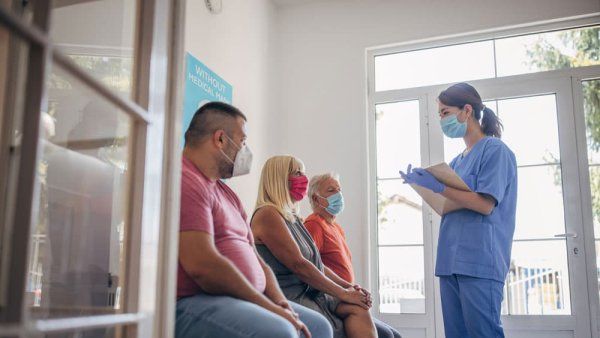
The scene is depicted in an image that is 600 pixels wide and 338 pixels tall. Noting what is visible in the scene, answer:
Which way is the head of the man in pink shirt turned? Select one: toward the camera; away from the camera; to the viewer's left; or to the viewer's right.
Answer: to the viewer's right

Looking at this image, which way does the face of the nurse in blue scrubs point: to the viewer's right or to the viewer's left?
to the viewer's left

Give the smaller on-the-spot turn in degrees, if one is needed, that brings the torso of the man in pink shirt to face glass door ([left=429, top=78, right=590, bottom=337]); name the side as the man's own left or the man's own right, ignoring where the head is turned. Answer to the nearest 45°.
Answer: approximately 45° to the man's own left

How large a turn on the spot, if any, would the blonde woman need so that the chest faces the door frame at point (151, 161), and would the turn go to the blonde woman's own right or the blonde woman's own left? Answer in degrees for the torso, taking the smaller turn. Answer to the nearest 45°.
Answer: approximately 90° to the blonde woman's own right

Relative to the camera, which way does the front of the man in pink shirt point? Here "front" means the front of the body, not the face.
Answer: to the viewer's right

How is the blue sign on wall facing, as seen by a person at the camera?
facing the viewer and to the right of the viewer

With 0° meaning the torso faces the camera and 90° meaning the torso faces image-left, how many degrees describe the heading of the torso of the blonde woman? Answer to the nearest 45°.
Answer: approximately 270°
